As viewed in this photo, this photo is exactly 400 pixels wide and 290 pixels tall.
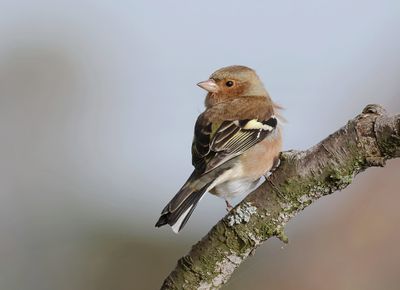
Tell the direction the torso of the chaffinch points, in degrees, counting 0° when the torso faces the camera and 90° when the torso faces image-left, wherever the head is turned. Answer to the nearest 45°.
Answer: approximately 225°
